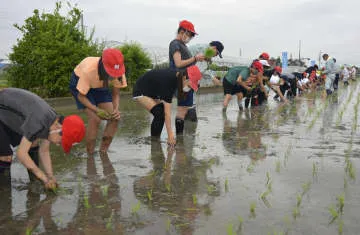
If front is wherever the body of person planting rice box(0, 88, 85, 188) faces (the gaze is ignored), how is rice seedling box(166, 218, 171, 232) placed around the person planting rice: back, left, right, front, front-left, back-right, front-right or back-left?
front-right

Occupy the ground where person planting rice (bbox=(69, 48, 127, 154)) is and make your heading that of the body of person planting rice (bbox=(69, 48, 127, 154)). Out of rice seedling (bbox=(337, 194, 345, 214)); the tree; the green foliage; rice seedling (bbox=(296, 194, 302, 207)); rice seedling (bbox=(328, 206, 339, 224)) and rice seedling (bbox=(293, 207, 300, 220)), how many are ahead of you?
4

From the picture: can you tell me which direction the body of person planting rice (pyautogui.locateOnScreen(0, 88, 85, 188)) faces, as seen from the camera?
to the viewer's right

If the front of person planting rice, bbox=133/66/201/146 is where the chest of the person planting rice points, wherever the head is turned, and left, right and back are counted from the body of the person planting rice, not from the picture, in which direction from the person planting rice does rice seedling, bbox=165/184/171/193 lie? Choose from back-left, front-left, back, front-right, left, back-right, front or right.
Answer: right

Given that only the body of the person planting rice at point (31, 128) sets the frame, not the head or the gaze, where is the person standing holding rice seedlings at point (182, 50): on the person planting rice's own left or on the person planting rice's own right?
on the person planting rice's own left

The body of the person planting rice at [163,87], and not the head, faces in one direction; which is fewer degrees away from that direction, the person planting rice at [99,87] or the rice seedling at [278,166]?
the rice seedling

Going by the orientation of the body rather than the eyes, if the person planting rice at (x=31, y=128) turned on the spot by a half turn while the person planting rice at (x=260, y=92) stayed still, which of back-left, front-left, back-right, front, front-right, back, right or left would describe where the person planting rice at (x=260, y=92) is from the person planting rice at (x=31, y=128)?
back-right

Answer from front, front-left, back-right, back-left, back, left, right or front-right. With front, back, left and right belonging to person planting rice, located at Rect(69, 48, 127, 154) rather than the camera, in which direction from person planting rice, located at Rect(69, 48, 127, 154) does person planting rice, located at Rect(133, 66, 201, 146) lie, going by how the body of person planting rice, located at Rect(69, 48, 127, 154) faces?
left

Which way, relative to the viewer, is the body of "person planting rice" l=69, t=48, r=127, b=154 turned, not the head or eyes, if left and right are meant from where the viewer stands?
facing the viewer and to the right of the viewer

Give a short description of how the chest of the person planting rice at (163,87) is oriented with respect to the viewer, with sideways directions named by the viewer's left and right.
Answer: facing to the right of the viewer
